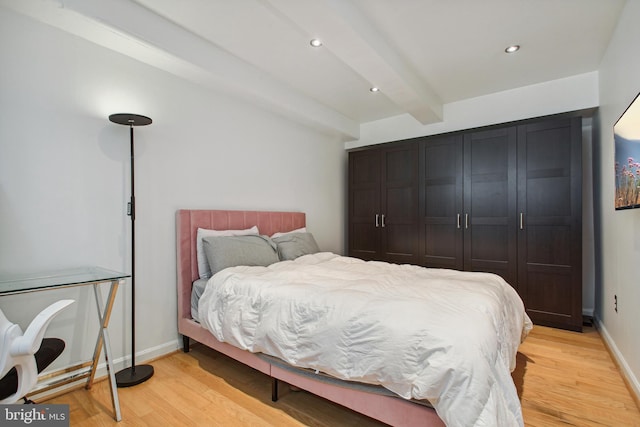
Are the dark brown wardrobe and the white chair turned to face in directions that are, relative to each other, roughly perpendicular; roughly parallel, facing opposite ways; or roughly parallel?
roughly perpendicular

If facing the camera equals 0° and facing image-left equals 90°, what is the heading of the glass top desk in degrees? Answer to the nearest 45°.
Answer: approximately 315°

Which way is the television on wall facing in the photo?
to the viewer's left

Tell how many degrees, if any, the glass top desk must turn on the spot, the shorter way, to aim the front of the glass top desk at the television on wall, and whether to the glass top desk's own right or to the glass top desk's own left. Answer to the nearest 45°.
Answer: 0° — it already faces it

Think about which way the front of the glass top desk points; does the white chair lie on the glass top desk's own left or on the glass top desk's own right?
on the glass top desk's own right
